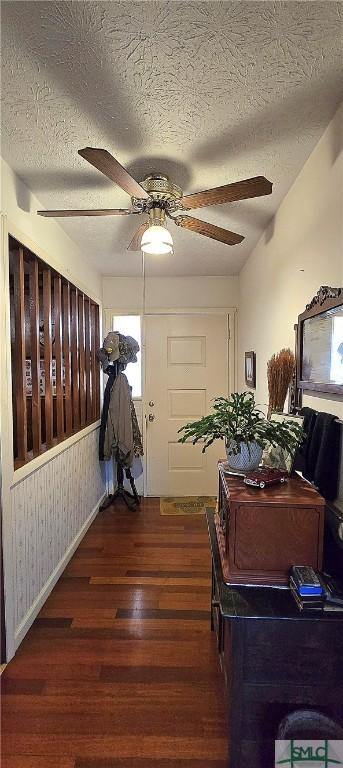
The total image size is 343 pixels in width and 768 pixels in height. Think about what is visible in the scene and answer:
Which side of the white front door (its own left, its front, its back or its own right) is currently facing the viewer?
front

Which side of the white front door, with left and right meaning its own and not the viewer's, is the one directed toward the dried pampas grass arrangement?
front

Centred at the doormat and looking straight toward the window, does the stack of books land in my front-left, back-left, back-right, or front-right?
back-left

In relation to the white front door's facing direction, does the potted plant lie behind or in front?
in front

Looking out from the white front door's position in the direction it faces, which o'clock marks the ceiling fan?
The ceiling fan is roughly at 12 o'clock from the white front door.

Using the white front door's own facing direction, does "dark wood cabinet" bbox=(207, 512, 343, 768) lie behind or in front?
in front

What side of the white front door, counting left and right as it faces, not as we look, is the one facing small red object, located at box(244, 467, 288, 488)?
front

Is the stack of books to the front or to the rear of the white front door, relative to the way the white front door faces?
to the front
